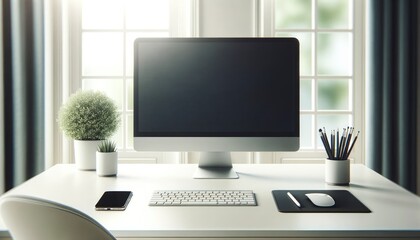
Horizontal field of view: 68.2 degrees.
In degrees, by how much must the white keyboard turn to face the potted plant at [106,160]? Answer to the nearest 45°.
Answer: approximately 135° to its right

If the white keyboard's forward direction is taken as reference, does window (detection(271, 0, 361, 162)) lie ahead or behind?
behind

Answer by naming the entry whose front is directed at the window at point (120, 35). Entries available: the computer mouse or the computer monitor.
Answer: the computer mouse

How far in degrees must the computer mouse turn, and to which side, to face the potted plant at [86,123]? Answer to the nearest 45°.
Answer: approximately 45° to its left

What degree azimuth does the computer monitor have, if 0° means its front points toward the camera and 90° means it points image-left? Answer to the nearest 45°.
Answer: approximately 0°

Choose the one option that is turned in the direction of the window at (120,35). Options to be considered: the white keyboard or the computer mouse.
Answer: the computer mouse

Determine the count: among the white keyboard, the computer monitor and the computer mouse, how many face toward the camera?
2

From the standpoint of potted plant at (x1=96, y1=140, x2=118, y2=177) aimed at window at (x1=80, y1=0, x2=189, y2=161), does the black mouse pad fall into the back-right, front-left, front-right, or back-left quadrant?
back-right

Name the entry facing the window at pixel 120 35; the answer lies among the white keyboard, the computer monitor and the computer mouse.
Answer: the computer mouse

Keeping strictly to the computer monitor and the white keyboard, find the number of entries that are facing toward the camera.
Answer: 2
